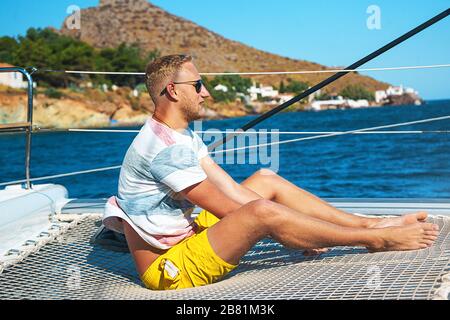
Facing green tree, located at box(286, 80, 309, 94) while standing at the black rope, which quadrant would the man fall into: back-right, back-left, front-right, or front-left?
back-left

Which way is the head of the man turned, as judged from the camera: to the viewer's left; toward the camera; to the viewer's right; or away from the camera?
to the viewer's right

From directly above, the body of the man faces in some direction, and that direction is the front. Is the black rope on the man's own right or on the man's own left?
on the man's own left

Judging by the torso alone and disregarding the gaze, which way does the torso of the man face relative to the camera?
to the viewer's right

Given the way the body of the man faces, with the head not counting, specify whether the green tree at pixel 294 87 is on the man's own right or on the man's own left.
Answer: on the man's own left

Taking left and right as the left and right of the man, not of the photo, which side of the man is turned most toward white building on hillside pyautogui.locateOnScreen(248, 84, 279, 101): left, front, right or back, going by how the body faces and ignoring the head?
left
